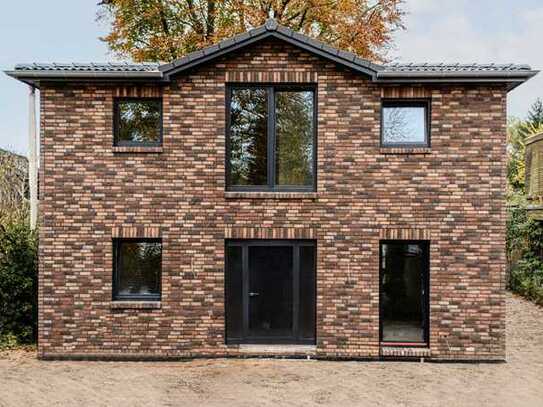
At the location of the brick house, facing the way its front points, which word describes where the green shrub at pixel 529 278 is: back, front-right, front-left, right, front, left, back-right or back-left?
back-left

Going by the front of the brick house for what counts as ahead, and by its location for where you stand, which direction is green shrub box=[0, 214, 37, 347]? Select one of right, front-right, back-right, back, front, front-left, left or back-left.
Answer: right

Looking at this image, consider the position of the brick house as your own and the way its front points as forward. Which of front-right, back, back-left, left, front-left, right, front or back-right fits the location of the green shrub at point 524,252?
back-left

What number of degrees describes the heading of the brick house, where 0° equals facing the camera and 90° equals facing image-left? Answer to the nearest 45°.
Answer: approximately 0°

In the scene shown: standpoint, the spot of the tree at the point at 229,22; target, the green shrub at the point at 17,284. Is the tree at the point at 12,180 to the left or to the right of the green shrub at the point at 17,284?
right

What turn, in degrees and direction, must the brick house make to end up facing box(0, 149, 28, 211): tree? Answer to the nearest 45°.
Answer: approximately 135° to its right

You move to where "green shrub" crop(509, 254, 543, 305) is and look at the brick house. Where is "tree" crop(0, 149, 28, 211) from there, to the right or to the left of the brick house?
right

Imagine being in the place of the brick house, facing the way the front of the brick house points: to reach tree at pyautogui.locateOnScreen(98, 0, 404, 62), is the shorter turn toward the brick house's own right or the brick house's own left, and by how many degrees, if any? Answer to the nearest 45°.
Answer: approximately 180°

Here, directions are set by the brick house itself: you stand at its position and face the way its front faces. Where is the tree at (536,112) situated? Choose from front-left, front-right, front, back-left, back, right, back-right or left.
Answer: back-left

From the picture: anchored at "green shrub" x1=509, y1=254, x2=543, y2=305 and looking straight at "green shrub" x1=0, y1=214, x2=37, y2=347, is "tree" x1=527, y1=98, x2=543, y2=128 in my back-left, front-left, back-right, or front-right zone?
back-right
